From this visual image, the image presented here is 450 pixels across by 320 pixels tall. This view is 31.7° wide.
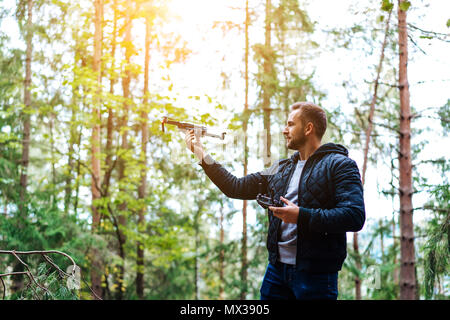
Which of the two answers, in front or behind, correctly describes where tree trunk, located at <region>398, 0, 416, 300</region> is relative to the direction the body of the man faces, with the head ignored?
behind

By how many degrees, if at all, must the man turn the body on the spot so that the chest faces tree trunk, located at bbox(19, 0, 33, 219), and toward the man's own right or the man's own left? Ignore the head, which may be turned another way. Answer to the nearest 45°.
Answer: approximately 90° to the man's own right

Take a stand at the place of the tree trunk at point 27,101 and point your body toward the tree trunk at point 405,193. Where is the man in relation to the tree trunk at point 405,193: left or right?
right

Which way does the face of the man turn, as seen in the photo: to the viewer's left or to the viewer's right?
to the viewer's left

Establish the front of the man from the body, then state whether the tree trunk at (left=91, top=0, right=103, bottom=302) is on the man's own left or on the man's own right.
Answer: on the man's own right

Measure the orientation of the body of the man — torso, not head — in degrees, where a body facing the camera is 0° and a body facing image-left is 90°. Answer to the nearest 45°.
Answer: approximately 45°
